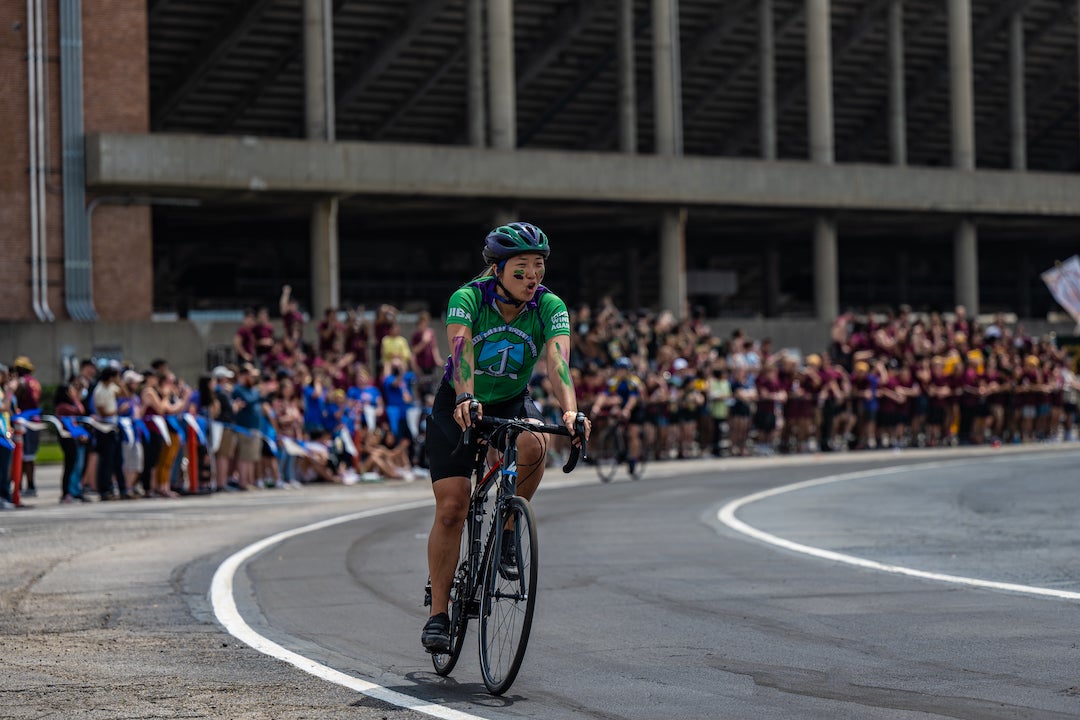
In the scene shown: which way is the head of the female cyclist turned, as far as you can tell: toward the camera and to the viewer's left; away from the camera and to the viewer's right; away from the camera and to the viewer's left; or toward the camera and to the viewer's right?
toward the camera and to the viewer's right

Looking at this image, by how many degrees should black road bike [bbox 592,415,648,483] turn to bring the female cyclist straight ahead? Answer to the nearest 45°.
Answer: approximately 45° to its left

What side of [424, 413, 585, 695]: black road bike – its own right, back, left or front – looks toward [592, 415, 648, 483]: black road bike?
back

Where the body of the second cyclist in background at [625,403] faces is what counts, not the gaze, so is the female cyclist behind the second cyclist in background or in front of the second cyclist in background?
in front

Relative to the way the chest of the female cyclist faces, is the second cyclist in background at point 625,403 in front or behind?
behind

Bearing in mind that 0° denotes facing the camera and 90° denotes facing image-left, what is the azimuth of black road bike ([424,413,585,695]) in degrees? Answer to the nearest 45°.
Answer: approximately 0°

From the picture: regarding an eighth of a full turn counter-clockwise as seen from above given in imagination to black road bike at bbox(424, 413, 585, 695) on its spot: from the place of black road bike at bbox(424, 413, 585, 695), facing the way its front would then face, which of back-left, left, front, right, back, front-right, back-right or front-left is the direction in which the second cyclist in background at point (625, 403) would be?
back-left

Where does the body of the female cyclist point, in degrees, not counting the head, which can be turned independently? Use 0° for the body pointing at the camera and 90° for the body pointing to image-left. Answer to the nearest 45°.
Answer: approximately 0°

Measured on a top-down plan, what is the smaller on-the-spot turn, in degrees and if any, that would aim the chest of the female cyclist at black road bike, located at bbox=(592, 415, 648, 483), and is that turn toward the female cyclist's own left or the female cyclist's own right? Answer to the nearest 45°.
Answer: approximately 180°
